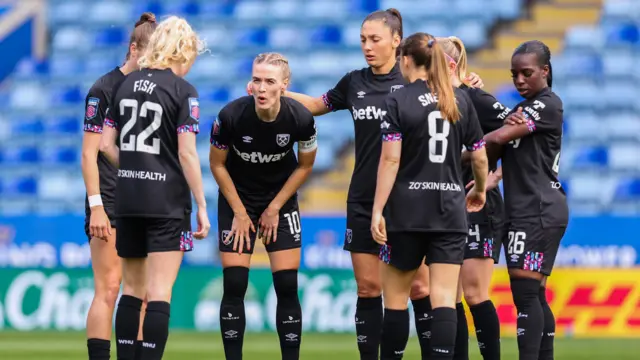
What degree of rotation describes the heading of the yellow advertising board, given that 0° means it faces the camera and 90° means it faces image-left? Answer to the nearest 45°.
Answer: approximately 0°

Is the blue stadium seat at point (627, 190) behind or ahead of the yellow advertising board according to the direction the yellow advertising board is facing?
behind
